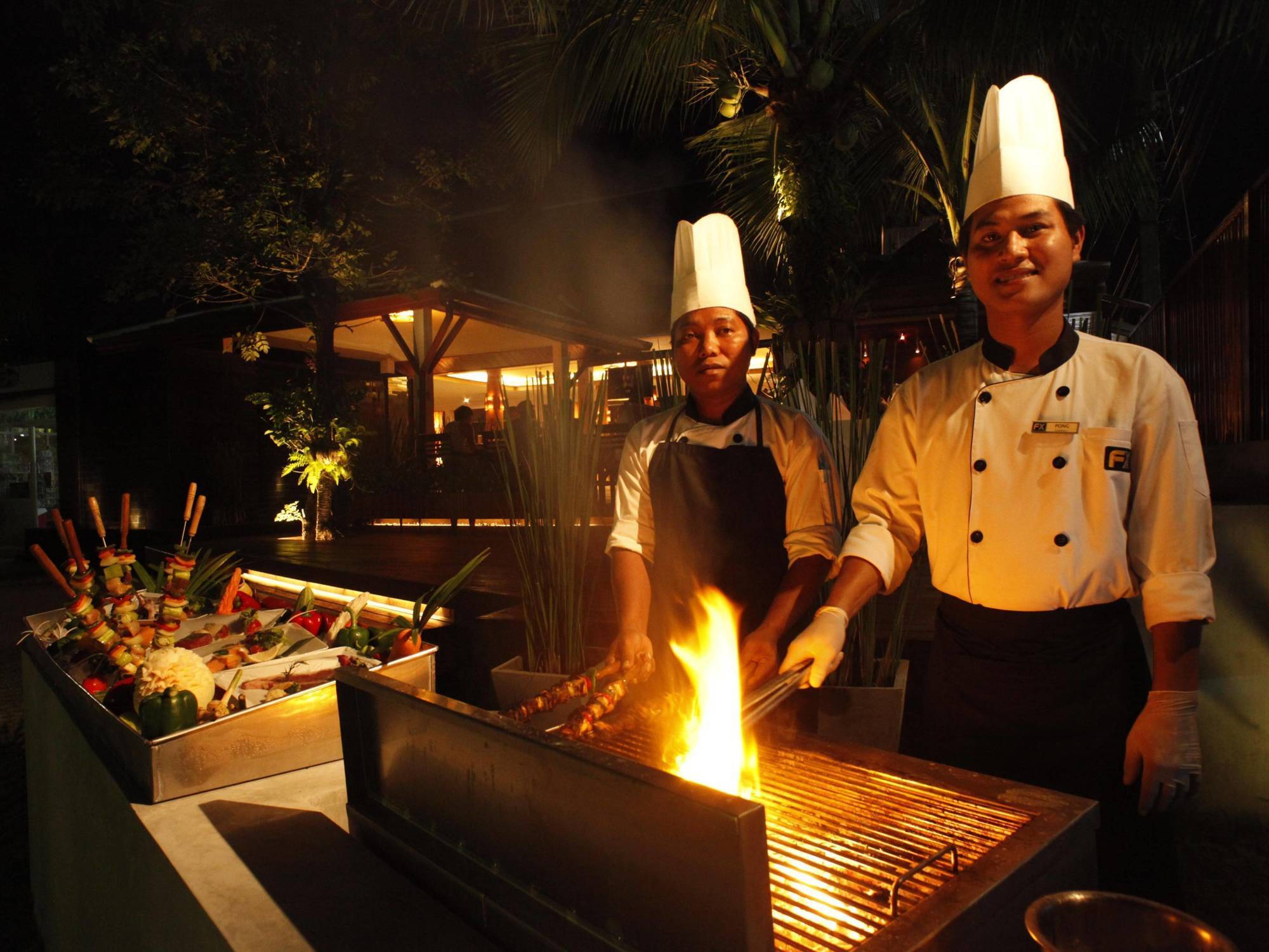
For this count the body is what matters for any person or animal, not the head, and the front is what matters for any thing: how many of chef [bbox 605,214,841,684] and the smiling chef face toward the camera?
2

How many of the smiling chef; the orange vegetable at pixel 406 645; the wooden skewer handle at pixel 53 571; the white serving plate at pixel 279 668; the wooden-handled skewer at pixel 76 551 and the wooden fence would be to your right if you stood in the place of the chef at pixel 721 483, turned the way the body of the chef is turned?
4

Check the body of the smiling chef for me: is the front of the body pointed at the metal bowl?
yes

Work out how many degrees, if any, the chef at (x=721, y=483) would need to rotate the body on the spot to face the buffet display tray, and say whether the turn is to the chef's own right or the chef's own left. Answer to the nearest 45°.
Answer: approximately 45° to the chef's own right

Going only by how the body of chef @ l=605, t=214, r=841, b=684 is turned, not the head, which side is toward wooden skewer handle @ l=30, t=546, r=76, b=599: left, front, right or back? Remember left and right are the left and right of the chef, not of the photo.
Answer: right

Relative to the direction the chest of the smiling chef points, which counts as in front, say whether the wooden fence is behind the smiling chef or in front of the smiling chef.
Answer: behind

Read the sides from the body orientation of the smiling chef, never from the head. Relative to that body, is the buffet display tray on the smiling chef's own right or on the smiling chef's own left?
on the smiling chef's own right

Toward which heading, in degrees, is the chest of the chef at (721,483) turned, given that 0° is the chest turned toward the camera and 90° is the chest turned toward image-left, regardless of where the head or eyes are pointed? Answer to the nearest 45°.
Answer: approximately 0°

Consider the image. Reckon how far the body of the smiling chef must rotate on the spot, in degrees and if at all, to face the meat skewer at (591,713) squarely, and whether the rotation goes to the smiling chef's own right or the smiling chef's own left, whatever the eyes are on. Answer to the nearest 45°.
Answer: approximately 45° to the smiling chef's own right

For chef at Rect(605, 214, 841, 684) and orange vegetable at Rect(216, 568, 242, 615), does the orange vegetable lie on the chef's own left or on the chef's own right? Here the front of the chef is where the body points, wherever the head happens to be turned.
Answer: on the chef's own right

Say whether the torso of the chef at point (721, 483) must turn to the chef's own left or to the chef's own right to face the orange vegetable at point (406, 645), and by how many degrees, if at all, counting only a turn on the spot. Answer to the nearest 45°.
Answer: approximately 90° to the chef's own right
